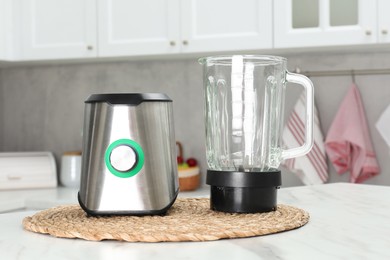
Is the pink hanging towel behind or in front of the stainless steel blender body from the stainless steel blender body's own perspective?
behind

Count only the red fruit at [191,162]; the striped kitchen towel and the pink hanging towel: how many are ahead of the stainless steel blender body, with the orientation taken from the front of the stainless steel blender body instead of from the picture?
0

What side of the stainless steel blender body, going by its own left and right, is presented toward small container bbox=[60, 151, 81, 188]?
back

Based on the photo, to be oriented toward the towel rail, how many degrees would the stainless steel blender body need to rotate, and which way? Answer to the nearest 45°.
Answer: approximately 135° to its left

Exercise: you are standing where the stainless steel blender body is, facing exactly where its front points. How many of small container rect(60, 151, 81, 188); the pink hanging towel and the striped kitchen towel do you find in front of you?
0

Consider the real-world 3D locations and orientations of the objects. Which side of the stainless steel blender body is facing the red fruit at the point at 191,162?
back

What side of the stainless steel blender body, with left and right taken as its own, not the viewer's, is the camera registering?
front

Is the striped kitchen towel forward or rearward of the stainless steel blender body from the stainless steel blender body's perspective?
rearward
